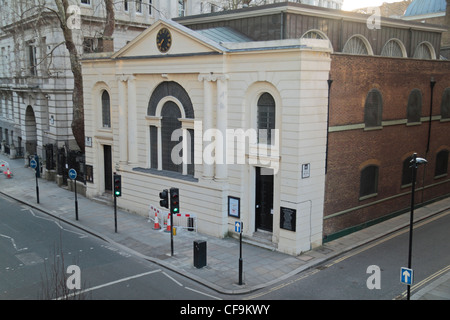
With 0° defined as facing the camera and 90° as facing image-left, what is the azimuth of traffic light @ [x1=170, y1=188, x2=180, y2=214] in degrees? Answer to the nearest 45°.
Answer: approximately 0°

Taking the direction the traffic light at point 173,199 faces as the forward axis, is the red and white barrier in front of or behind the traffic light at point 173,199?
behind

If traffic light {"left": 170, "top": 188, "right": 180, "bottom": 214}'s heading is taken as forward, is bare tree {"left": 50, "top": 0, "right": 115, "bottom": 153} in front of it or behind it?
behind
